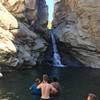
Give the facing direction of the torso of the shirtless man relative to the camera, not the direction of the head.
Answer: away from the camera
